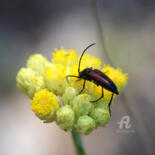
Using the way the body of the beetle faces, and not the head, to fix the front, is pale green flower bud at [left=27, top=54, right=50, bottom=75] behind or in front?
in front

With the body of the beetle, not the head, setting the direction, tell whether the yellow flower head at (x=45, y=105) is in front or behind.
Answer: in front

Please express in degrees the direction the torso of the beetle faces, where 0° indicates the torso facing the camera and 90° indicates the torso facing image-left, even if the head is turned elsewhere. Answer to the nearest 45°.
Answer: approximately 90°
